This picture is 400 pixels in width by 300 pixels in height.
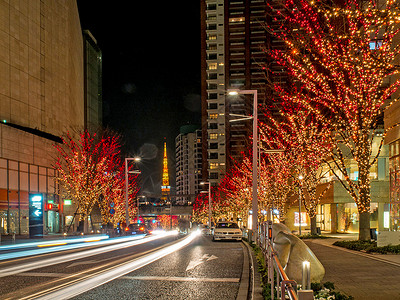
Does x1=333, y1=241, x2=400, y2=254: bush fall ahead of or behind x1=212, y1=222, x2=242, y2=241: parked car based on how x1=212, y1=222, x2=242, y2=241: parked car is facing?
ahead

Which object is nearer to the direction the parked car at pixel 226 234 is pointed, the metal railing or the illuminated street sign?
the metal railing

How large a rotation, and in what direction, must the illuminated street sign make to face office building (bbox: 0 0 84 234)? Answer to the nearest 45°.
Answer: approximately 180°

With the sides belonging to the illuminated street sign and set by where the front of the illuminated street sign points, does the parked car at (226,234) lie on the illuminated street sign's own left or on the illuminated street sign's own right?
on the illuminated street sign's own left

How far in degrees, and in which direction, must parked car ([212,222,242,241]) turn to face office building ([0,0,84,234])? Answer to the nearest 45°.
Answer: approximately 135° to its right

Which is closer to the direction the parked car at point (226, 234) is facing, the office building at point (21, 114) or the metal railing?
the metal railing

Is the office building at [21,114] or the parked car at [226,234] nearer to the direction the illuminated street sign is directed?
the parked car

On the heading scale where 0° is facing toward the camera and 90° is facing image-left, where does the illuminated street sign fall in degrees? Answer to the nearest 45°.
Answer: approximately 0°

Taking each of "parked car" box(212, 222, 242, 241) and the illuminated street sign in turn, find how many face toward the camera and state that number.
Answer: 2

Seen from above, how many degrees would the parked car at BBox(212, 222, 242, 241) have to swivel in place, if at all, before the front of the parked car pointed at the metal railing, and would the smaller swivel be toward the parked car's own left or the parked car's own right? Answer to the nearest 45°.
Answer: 0° — it already faces it
